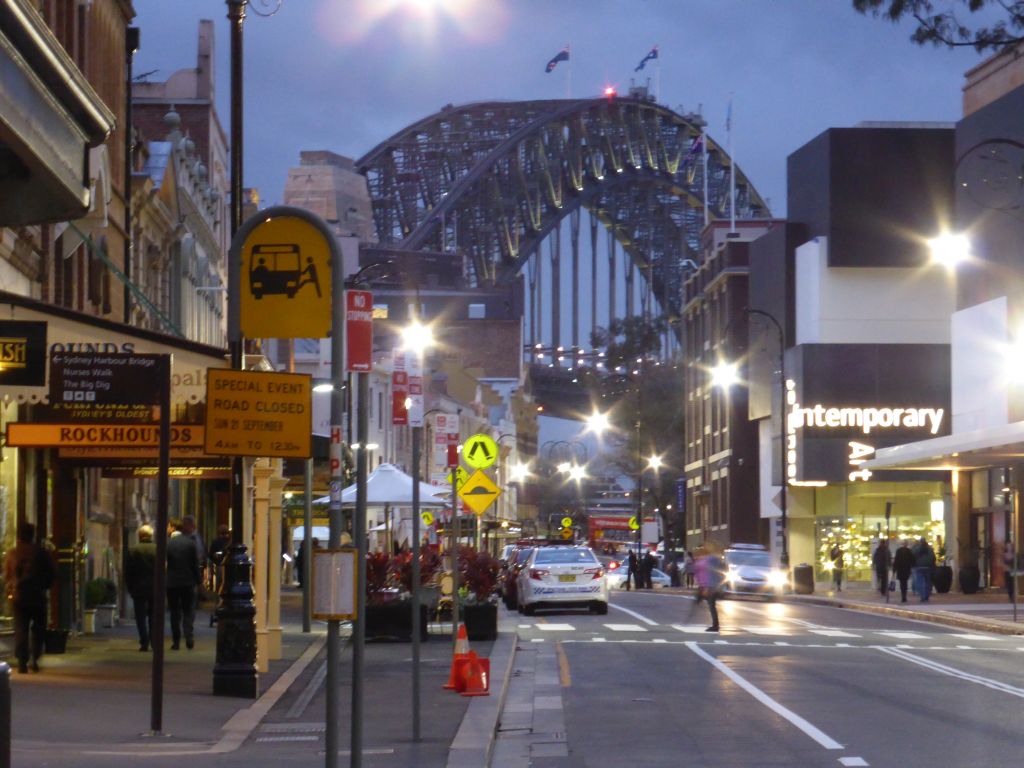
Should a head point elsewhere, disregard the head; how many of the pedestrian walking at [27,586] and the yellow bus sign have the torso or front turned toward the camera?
1

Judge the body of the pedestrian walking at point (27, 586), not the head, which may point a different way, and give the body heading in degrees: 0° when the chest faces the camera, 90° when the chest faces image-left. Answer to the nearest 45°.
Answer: approximately 180°

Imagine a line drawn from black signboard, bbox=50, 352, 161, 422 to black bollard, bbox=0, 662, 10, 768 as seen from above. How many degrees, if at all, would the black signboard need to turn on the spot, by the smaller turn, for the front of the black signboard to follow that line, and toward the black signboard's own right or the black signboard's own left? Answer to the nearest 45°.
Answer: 0° — it already faces it

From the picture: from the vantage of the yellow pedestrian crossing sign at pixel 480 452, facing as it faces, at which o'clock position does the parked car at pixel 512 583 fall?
The parked car is roughly at 6 o'clock from the yellow pedestrian crossing sign.

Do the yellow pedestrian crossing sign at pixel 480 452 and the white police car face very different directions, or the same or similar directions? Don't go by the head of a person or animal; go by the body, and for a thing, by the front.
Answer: very different directions

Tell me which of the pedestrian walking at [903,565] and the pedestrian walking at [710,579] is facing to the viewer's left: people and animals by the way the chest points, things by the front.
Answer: the pedestrian walking at [710,579]

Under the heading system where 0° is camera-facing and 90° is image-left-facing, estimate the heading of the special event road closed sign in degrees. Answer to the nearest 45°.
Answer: approximately 0°
